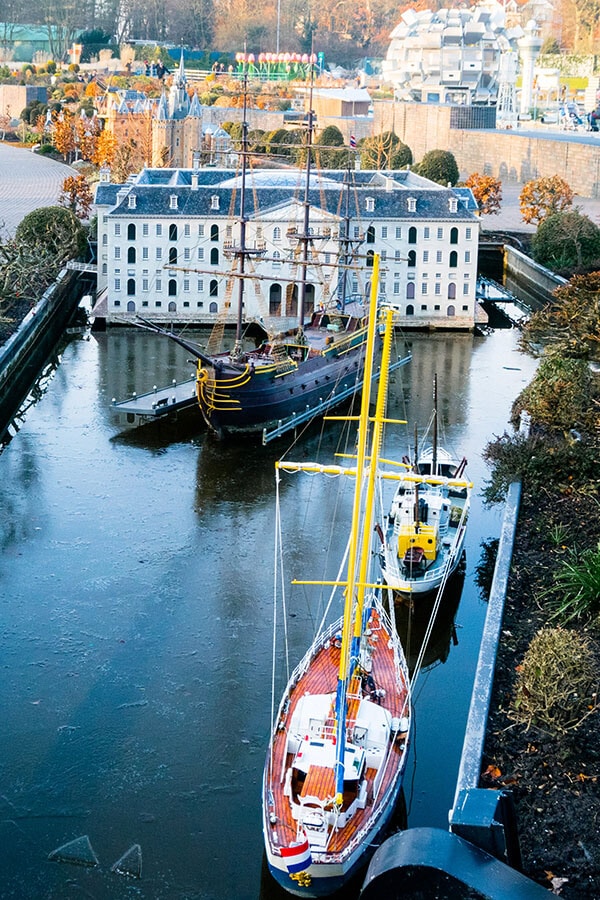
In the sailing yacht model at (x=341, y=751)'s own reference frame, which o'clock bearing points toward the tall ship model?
The tall ship model is roughly at 12 o'clock from the sailing yacht model.

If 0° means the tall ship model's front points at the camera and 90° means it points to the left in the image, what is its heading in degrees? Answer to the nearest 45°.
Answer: approximately 45°

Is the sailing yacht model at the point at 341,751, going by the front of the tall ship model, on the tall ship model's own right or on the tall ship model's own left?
on the tall ship model's own left

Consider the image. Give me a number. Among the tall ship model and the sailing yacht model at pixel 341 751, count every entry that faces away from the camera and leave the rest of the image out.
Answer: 1

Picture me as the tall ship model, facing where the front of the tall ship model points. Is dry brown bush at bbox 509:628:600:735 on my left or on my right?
on my left

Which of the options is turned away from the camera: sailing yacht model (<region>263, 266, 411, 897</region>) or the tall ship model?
the sailing yacht model

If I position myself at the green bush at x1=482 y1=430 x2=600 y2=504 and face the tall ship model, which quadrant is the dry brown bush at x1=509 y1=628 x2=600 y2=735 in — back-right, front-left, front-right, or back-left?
back-left

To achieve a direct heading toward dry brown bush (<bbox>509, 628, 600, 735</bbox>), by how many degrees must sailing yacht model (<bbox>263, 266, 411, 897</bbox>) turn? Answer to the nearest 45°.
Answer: approximately 90° to its right

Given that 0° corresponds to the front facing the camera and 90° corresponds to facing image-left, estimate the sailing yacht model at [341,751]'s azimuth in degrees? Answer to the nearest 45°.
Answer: approximately 180°
